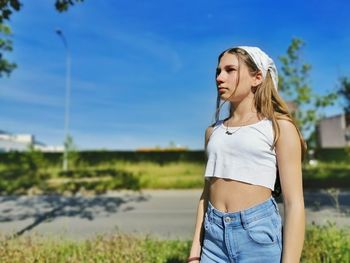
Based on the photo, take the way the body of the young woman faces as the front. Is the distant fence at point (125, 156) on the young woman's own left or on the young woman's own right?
on the young woman's own right

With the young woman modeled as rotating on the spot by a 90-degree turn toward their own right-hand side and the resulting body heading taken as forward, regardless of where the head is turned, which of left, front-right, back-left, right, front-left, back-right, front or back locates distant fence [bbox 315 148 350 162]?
front-right

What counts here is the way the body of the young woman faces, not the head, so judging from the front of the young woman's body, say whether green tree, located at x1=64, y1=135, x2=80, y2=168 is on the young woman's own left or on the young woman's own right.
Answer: on the young woman's own right

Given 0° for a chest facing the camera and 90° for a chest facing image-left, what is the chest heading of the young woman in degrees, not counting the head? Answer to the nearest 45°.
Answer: approximately 45°
